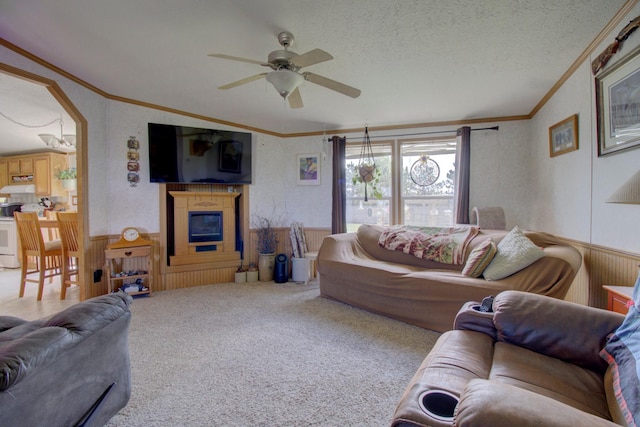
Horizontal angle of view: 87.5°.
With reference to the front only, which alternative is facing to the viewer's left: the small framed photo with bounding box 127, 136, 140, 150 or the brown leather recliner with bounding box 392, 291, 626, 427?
the brown leather recliner

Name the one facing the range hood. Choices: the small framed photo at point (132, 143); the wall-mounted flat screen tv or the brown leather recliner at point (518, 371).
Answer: the brown leather recliner

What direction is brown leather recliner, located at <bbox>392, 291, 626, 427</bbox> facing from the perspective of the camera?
to the viewer's left

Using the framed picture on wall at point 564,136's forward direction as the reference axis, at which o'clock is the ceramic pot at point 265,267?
The ceramic pot is roughly at 1 o'clock from the framed picture on wall.

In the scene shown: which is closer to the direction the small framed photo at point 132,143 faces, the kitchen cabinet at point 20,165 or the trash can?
the trash can

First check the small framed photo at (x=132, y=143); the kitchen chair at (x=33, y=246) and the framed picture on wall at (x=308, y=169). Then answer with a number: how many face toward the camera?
2

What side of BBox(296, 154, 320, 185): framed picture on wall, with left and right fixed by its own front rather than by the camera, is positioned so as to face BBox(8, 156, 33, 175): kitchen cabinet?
right
